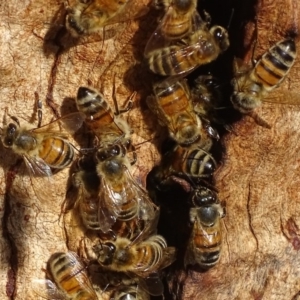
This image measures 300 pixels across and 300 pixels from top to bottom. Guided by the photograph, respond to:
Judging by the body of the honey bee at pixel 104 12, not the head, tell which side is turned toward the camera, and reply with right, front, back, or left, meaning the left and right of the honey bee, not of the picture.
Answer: left

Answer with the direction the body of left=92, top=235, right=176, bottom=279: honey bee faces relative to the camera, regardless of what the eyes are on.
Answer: to the viewer's left

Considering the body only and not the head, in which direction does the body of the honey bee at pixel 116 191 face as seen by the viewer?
away from the camera

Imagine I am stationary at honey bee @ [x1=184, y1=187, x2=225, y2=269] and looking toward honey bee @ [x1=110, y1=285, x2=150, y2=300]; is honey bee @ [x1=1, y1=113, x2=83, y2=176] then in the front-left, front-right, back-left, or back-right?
front-right

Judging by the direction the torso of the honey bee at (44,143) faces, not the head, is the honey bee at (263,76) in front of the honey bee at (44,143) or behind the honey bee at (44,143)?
behind

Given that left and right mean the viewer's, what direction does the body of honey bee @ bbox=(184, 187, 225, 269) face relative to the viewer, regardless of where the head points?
facing away from the viewer

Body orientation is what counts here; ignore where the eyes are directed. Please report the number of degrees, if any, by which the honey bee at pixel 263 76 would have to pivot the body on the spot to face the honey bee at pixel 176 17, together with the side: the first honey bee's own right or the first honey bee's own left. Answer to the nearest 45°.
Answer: approximately 45° to the first honey bee's own right

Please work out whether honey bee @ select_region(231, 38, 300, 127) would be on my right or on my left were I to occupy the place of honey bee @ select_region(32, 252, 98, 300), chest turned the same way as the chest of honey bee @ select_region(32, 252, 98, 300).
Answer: on my left

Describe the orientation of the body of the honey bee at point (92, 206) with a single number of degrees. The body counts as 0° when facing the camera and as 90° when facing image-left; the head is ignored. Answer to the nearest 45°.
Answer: approximately 180°

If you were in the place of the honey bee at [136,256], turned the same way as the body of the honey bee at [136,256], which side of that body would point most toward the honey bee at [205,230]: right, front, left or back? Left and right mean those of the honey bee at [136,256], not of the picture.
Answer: back

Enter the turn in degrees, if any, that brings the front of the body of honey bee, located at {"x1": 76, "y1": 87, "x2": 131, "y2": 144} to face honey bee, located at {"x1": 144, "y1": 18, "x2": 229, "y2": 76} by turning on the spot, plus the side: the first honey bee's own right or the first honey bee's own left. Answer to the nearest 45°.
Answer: approximately 45° to the first honey bee's own left

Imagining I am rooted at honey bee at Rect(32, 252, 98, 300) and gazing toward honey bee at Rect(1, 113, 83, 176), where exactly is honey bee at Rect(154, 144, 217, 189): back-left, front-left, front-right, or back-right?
front-right

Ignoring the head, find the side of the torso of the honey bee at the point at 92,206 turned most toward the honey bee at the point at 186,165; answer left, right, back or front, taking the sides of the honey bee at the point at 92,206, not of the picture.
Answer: right

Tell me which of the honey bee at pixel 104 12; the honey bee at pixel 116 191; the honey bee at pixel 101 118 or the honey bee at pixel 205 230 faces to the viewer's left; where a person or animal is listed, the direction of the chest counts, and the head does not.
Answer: the honey bee at pixel 104 12
